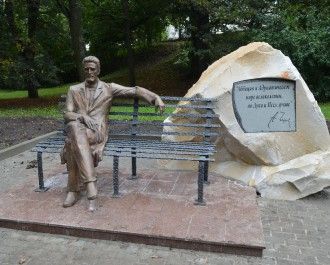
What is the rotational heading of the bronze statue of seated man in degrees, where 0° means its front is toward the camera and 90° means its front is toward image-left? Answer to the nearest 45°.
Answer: approximately 0°

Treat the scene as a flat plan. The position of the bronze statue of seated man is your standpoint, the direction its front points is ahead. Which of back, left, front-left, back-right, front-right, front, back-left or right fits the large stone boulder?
left

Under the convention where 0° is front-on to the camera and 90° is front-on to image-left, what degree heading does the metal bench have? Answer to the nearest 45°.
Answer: approximately 0°

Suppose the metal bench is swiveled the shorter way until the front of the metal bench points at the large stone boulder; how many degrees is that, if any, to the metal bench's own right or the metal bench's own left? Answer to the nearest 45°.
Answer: approximately 90° to the metal bench's own left
